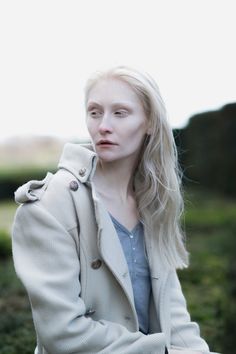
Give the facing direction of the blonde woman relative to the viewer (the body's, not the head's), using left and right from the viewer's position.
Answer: facing the viewer and to the right of the viewer

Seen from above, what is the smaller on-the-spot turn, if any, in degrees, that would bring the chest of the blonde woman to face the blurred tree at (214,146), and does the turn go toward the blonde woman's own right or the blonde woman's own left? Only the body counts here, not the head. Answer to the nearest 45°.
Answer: approximately 135° to the blonde woman's own left

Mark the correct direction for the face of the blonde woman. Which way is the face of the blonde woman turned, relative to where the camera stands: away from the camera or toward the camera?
toward the camera
